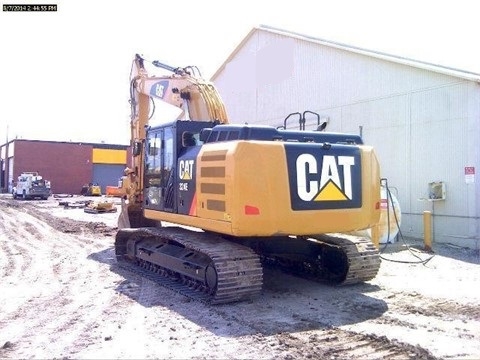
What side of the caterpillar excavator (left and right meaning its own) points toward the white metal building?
right

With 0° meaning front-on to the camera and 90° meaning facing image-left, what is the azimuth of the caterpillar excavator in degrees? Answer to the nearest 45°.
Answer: approximately 135°

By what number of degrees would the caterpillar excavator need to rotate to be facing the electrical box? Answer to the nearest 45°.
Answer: approximately 90° to its right
